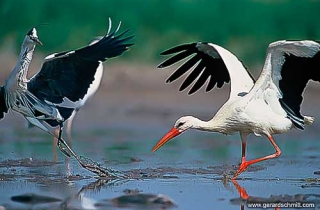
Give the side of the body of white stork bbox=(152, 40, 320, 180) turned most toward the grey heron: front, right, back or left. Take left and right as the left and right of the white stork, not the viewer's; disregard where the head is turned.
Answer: front

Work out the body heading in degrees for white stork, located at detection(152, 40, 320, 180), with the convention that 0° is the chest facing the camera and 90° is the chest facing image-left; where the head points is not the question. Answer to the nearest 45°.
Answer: approximately 90°
